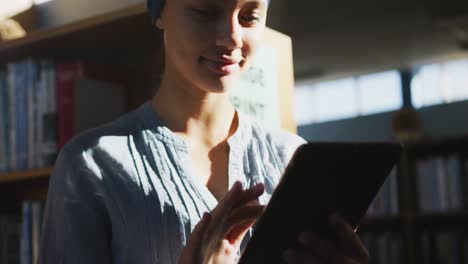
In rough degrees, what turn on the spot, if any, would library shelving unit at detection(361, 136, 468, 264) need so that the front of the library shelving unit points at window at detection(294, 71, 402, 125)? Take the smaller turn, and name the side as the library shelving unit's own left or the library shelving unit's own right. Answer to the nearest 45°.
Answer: approximately 135° to the library shelving unit's own right

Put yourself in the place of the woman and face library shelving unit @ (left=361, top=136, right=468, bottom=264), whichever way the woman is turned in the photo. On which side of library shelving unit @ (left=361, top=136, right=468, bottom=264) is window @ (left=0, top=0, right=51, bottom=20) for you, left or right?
left

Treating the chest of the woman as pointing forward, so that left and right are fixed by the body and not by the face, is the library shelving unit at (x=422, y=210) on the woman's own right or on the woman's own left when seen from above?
on the woman's own left

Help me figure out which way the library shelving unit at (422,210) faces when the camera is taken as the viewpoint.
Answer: facing the viewer and to the left of the viewer

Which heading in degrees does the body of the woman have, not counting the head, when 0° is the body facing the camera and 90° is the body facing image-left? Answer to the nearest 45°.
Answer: approximately 315°

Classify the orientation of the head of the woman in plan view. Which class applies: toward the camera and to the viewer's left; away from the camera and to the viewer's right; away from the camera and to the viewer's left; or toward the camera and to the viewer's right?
toward the camera and to the viewer's right

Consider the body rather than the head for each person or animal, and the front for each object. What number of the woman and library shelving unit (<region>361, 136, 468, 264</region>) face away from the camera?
0

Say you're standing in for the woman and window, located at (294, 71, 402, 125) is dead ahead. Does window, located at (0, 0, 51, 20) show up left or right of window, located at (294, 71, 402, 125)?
left

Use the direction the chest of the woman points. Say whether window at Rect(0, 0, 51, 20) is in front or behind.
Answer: behind
